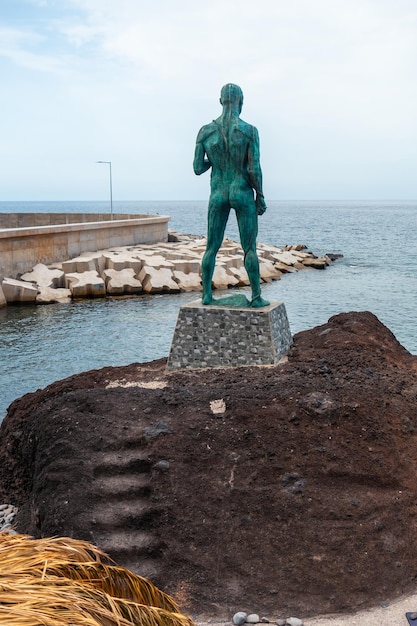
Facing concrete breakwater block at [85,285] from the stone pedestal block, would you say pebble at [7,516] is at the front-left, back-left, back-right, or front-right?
back-left

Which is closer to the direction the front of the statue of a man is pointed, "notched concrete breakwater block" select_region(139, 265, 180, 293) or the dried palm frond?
the notched concrete breakwater block

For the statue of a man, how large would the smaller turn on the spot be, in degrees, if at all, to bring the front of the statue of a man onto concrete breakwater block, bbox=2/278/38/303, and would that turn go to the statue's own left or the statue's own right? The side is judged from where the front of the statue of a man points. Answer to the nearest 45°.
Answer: approximately 45° to the statue's own left

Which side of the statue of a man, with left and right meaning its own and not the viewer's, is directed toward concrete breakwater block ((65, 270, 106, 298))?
front

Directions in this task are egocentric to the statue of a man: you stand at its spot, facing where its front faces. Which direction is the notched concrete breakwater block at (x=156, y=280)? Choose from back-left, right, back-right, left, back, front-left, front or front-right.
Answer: front

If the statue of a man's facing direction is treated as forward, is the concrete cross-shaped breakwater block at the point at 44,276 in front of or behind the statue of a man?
in front

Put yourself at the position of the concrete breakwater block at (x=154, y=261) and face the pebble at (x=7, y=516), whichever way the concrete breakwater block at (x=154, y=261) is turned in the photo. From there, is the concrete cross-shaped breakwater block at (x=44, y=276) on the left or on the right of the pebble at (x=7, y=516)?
right

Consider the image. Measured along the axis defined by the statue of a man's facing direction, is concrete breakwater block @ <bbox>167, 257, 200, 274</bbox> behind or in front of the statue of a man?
in front

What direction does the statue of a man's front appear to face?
away from the camera

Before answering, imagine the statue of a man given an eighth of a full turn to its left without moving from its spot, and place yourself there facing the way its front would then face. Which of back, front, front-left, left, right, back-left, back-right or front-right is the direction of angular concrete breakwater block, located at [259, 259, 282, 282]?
front-right
